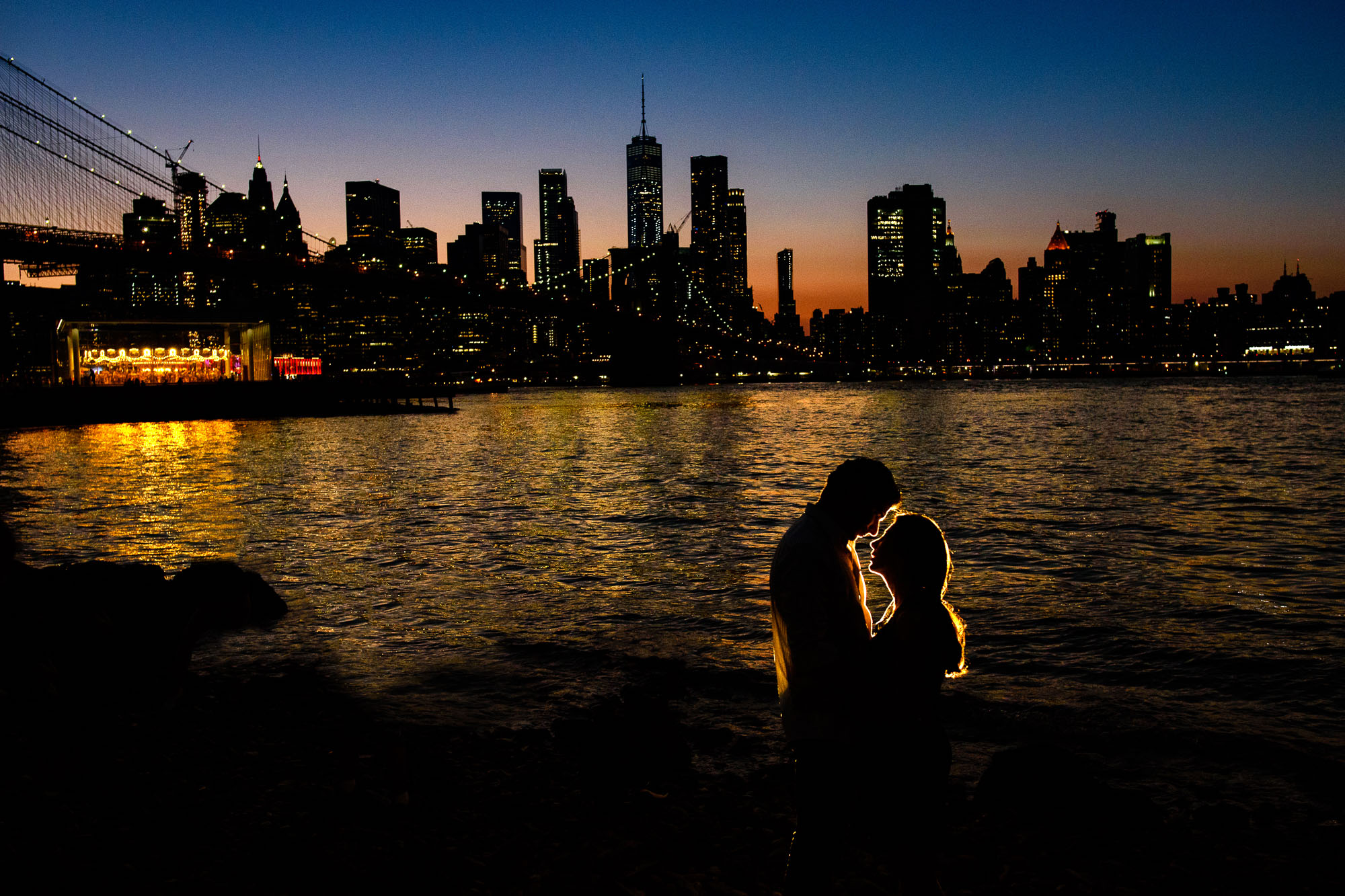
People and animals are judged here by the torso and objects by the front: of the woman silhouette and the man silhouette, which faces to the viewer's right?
the man silhouette

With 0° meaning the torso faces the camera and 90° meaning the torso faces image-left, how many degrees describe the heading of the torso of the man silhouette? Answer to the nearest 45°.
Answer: approximately 270°

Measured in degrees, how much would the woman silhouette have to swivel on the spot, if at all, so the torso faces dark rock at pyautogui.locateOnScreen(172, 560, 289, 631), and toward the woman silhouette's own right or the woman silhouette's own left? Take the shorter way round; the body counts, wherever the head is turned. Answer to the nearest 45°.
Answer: approximately 45° to the woman silhouette's own right

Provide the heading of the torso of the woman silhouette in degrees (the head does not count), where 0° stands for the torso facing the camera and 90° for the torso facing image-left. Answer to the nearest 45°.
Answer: approximately 90°

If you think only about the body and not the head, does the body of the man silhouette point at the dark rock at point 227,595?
no

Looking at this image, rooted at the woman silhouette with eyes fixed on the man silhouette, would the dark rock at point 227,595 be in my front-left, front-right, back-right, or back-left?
front-right

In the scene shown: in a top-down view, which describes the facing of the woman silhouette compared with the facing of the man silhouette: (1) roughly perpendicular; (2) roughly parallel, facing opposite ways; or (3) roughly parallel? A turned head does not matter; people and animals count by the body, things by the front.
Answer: roughly parallel, facing opposite ways
